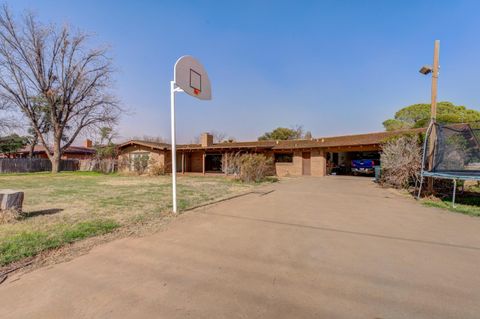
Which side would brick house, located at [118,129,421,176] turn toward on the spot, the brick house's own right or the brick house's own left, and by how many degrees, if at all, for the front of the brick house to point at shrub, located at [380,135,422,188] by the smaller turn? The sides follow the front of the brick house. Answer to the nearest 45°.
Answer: approximately 45° to the brick house's own left

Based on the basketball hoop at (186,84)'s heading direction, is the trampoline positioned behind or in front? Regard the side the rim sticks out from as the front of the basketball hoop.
in front

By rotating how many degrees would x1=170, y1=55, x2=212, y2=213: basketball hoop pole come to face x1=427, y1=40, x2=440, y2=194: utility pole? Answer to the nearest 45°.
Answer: approximately 45° to its left

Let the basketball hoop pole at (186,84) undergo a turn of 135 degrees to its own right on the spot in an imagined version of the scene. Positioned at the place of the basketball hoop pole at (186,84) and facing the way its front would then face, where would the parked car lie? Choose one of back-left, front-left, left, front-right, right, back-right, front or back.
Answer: back-right

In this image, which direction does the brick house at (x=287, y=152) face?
toward the camera

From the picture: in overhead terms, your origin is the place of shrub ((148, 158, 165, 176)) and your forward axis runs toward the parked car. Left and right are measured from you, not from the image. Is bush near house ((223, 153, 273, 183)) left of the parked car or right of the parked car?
right

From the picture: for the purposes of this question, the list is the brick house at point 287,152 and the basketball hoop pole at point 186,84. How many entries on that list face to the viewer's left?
0

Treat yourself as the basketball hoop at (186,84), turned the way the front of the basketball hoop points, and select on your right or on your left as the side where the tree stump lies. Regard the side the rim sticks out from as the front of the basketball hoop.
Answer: on your right

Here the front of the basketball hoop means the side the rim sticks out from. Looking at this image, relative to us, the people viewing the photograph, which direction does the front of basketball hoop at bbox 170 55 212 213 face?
facing the viewer and to the right of the viewer

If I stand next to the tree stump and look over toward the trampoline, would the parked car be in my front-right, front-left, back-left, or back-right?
front-left

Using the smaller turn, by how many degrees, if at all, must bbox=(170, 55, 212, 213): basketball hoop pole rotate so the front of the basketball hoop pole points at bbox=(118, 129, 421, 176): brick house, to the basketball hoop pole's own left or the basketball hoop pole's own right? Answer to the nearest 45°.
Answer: approximately 90° to the basketball hoop pole's own left
